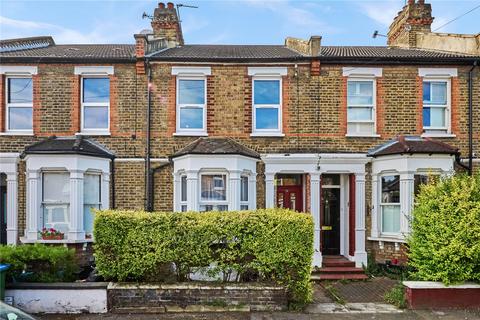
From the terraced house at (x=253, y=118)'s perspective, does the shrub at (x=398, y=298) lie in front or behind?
in front

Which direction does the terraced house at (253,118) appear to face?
toward the camera
